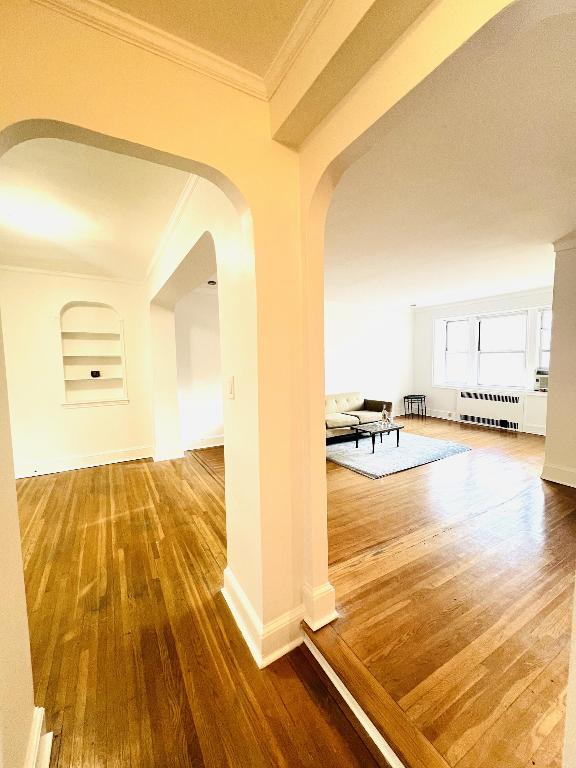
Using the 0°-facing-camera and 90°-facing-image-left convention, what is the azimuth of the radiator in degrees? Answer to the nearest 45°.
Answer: approximately 45°

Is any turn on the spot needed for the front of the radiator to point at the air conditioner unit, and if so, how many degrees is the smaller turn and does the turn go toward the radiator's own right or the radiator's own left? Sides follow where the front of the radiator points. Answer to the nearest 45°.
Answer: approximately 135° to the radiator's own left

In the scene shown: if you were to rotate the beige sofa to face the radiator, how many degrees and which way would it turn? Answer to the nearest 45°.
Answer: approximately 45° to its left

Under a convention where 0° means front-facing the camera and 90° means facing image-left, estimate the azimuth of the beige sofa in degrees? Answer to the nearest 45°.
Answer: approximately 315°

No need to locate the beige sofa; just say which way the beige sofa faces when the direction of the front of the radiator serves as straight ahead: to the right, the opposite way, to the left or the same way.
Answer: to the left

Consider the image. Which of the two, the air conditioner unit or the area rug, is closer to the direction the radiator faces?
the area rug

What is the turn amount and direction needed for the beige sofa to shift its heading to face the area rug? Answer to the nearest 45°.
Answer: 0° — it already faces it

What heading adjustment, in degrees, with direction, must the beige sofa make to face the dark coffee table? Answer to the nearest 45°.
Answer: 0° — it already faces it

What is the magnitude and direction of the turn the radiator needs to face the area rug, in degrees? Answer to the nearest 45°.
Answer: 0° — it already faces it
